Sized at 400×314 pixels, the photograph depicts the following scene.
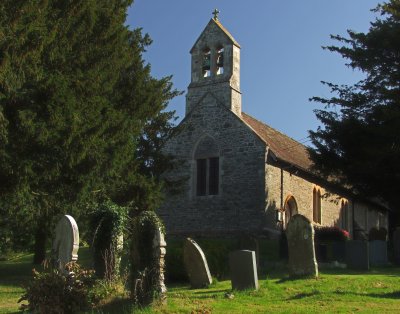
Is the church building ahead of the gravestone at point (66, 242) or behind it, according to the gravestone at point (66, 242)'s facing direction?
behind

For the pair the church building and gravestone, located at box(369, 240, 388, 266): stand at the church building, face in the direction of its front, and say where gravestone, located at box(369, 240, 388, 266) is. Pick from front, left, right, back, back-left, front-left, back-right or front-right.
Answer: left

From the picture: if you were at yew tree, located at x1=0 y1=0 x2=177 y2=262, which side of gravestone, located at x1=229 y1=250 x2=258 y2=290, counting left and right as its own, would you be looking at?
right

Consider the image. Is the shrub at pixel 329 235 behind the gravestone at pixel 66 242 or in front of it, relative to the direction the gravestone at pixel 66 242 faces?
behind

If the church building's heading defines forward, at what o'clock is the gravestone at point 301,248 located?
The gravestone is roughly at 10 o'clock from the church building.

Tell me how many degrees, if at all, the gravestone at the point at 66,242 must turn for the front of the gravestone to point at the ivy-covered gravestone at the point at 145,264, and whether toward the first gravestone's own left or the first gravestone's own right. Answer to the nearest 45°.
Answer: approximately 90° to the first gravestone's own left

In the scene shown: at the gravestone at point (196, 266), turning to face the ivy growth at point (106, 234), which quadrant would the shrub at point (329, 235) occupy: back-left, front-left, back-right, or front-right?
back-right

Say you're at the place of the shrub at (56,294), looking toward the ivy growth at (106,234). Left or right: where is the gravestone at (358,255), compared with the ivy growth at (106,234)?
right

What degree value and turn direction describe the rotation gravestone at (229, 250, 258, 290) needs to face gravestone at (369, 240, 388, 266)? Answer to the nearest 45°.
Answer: approximately 180°

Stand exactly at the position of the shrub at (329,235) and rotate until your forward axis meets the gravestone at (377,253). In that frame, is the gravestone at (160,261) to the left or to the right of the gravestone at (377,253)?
right

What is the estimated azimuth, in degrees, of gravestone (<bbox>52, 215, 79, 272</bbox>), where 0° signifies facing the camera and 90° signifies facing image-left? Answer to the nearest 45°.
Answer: approximately 45°
